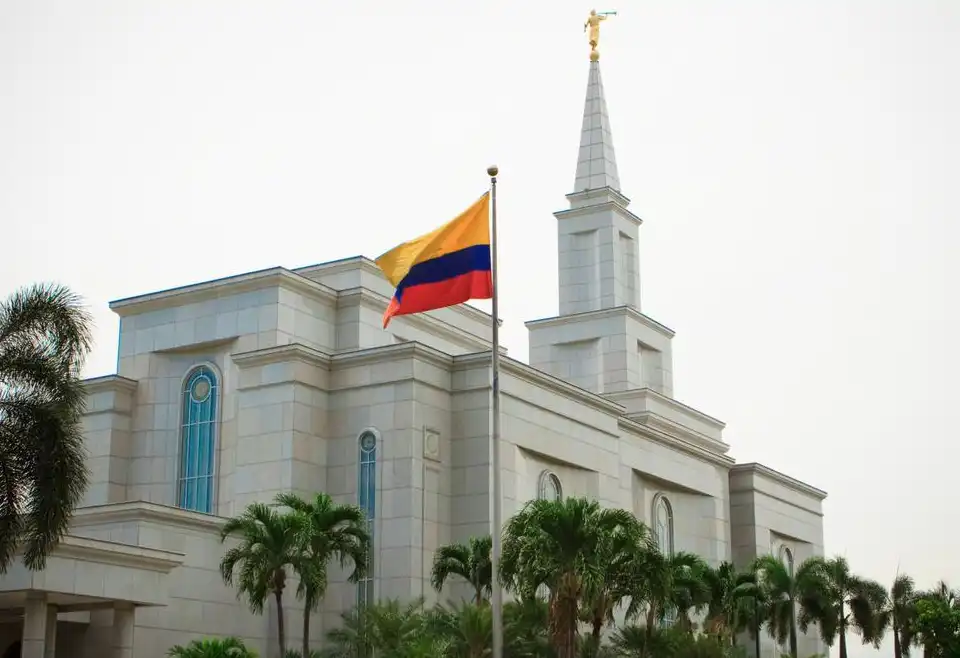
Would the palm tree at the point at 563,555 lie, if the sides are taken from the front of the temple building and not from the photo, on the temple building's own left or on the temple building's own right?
on the temple building's own left

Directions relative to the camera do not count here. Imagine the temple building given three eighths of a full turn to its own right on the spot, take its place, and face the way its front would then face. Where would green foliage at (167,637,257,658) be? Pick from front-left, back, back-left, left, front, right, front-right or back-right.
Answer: back

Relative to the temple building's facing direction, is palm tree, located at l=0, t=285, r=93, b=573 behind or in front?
in front

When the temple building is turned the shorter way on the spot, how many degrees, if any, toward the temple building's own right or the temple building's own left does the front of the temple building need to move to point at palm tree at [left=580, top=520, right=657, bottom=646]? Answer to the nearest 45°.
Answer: approximately 90° to the temple building's own left

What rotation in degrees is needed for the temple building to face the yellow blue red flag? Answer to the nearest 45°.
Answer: approximately 45° to its left

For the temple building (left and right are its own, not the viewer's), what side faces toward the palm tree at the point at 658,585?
left

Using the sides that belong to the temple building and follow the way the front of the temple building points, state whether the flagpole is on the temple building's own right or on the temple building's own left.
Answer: on the temple building's own left

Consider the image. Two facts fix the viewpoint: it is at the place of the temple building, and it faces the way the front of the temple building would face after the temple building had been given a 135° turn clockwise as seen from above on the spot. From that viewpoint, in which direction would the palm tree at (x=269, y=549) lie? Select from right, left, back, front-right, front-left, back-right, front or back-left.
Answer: back
